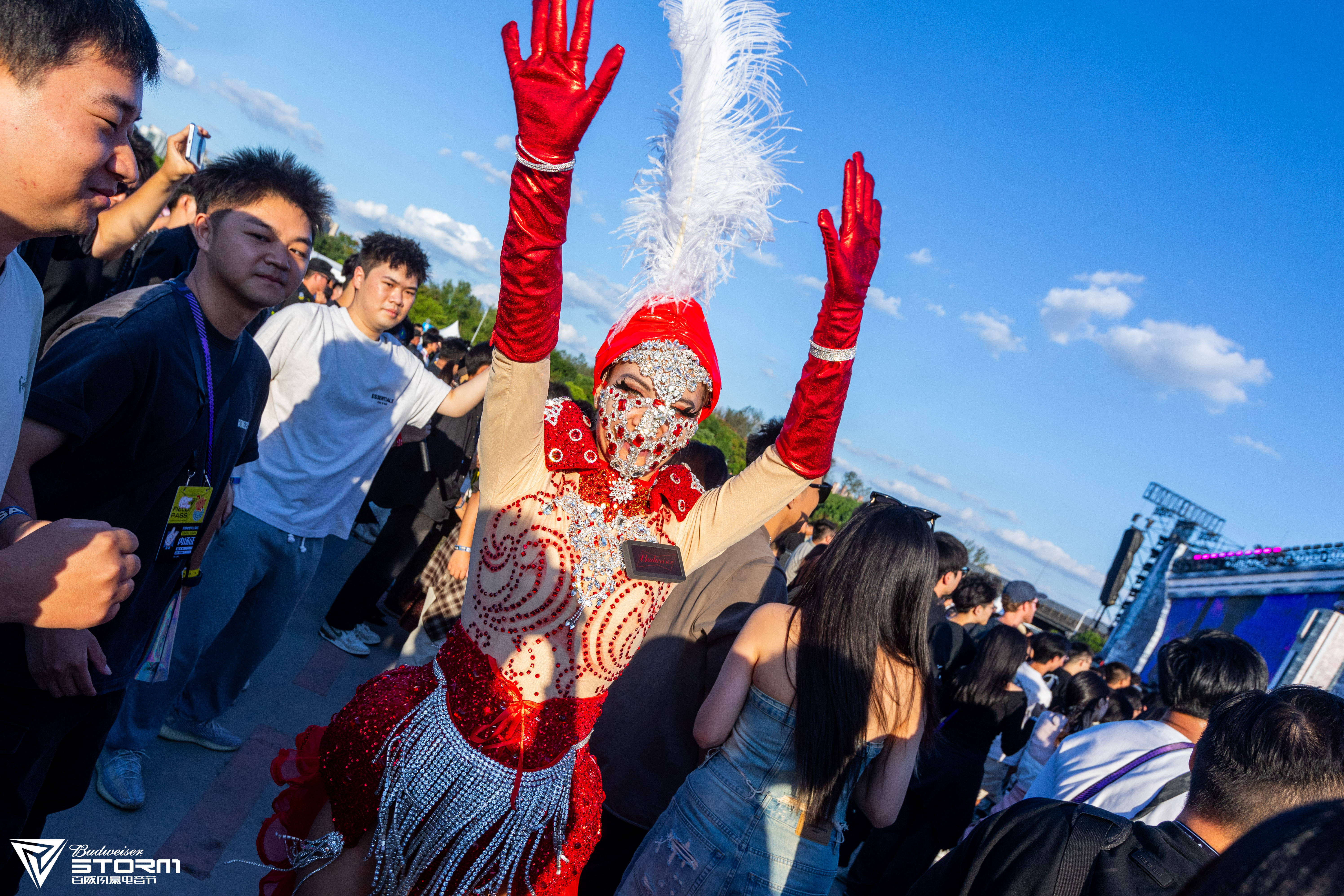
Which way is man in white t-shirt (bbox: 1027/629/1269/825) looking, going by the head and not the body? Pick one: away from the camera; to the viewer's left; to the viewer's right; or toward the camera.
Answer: away from the camera

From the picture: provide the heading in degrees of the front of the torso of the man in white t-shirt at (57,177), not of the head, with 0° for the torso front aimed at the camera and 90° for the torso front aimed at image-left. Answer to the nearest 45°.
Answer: approximately 270°

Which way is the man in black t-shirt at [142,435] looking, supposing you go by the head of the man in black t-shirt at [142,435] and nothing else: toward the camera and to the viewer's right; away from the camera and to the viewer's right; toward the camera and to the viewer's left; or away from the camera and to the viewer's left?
toward the camera and to the viewer's right

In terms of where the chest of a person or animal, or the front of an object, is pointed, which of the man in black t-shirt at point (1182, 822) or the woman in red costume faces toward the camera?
the woman in red costume

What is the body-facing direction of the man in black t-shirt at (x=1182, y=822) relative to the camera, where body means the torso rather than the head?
away from the camera

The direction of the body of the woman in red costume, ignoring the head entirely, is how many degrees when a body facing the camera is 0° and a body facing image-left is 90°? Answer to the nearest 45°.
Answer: approximately 0°

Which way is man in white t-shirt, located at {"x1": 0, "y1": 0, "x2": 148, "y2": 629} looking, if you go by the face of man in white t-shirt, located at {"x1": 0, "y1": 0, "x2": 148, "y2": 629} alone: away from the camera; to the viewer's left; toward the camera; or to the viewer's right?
to the viewer's right

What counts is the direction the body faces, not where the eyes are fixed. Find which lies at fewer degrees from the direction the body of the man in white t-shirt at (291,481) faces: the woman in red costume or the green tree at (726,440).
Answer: the woman in red costume

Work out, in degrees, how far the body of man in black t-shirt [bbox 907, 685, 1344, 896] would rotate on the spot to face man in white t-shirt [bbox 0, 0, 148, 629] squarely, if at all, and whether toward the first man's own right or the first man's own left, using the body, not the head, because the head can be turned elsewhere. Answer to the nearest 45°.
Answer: approximately 135° to the first man's own left

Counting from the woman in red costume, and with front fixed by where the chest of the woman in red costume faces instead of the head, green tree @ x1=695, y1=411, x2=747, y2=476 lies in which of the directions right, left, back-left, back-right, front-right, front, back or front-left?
back

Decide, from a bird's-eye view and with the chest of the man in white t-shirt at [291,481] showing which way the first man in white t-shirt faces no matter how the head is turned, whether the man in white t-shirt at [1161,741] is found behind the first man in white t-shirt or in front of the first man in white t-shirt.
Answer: in front

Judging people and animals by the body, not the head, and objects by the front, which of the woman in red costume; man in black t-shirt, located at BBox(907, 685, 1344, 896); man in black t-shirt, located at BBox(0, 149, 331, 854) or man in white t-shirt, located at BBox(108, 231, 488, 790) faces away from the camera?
man in black t-shirt, located at BBox(907, 685, 1344, 896)
